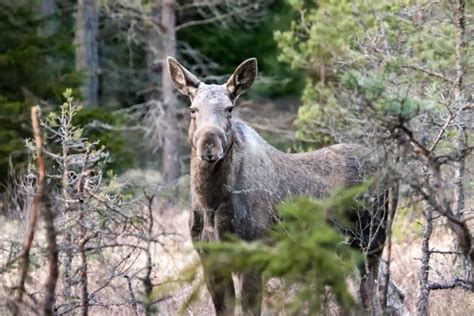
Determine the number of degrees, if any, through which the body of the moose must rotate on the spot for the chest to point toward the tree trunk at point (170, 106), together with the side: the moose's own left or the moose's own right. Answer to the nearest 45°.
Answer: approximately 135° to the moose's own right

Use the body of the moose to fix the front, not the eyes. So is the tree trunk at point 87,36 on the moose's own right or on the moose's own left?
on the moose's own right

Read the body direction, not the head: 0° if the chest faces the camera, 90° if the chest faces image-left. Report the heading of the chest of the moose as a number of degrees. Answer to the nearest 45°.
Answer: approximately 45°
